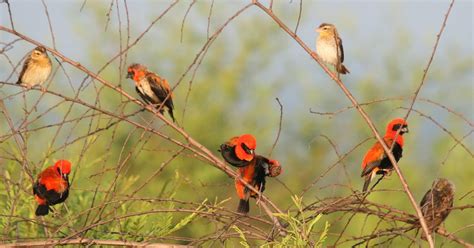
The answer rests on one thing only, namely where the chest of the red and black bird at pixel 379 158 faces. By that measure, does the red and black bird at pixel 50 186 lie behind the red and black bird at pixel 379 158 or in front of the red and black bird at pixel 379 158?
behind

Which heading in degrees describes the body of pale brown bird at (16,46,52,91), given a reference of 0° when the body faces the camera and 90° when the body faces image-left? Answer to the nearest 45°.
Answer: approximately 315°

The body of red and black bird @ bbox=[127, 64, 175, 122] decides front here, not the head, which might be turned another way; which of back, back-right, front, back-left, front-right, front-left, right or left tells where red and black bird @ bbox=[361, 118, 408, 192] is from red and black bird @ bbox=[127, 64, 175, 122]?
back-left

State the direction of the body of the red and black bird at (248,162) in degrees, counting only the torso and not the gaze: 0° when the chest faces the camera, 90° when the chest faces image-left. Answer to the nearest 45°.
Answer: approximately 315°

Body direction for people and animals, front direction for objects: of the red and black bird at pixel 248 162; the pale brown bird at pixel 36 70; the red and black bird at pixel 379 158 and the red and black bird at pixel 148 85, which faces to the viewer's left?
the red and black bird at pixel 148 85

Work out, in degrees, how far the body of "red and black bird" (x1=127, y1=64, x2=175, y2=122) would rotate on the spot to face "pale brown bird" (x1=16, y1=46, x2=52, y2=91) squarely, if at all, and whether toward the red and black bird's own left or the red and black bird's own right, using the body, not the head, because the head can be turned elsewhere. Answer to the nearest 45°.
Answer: approximately 45° to the red and black bird's own right

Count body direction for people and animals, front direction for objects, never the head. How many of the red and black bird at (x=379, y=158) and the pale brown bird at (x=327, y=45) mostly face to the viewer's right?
1

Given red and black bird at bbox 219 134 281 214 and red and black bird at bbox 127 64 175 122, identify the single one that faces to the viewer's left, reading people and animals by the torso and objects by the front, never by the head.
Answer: red and black bird at bbox 127 64 175 122

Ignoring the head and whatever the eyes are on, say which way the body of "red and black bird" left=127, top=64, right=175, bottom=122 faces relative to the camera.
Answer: to the viewer's left

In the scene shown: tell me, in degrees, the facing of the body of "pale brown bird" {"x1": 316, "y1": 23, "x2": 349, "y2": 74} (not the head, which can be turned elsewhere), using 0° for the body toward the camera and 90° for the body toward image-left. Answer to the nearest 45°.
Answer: approximately 45°

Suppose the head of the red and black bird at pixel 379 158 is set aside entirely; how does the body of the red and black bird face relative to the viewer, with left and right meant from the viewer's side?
facing to the right of the viewer
